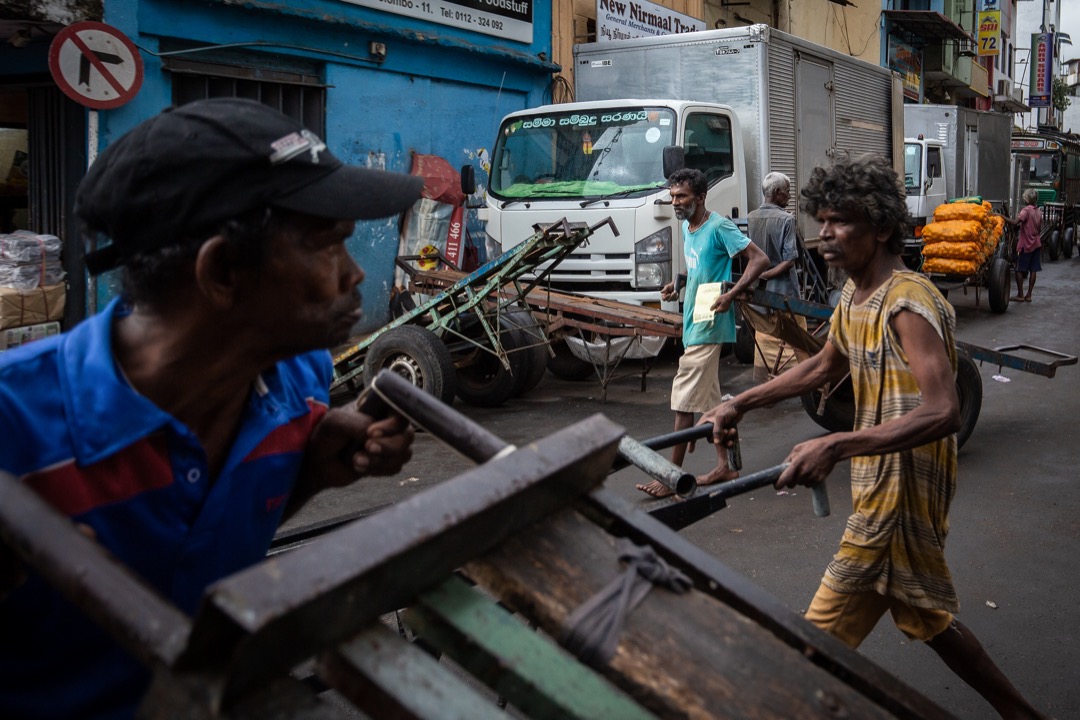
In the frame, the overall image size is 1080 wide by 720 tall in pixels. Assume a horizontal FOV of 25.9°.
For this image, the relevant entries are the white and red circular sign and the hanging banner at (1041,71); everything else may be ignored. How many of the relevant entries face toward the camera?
2

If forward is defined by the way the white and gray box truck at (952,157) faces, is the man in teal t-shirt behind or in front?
in front

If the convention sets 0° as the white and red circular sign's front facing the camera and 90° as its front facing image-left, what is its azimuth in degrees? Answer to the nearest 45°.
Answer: approximately 0°

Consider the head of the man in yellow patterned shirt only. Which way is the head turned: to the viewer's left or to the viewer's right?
to the viewer's left

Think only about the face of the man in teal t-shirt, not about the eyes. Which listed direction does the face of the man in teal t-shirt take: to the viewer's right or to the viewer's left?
to the viewer's left

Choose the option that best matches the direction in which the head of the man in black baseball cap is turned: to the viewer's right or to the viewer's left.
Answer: to the viewer's right

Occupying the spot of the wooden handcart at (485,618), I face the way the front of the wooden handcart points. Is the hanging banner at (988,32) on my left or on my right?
on my right

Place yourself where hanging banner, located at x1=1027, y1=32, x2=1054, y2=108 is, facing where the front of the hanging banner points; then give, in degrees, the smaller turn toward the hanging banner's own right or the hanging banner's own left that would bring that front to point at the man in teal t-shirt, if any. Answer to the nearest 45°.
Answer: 0° — it already faces them

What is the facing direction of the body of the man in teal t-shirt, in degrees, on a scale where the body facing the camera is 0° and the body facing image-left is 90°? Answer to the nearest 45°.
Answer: approximately 45°

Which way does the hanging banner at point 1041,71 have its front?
toward the camera
